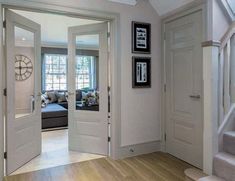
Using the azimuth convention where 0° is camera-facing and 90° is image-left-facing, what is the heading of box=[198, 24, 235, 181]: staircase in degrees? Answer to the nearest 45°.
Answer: approximately 45°

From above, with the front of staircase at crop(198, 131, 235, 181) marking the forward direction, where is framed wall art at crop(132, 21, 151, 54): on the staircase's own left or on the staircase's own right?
on the staircase's own right

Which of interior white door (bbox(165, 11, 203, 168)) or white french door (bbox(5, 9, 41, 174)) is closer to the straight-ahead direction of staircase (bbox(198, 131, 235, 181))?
the white french door

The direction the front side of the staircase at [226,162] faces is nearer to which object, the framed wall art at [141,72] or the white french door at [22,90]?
the white french door

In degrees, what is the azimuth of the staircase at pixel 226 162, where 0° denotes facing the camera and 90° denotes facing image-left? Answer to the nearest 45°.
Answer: approximately 45°

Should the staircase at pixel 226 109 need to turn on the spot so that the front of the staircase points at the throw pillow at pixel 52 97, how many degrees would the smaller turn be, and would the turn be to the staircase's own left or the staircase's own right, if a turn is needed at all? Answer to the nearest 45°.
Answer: approximately 90° to the staircase's own right

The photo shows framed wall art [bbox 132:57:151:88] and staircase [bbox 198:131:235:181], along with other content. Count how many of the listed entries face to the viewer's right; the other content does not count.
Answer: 0

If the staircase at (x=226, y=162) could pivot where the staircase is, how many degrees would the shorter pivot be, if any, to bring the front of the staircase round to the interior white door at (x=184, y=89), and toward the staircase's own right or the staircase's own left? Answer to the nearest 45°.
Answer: approximately 90° to the staircase's own right
